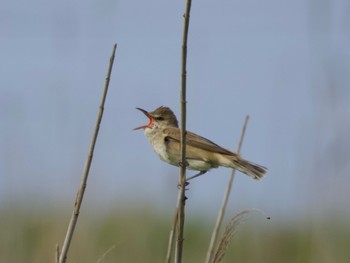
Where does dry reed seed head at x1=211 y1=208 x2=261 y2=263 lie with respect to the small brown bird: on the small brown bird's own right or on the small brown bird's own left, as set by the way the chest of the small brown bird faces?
on the small brown bird's own left

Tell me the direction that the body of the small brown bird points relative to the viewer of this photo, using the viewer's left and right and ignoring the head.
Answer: facing to the left of the viewer

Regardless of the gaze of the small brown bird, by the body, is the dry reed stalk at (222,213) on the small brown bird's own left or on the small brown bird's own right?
on the small brown bird's own right
